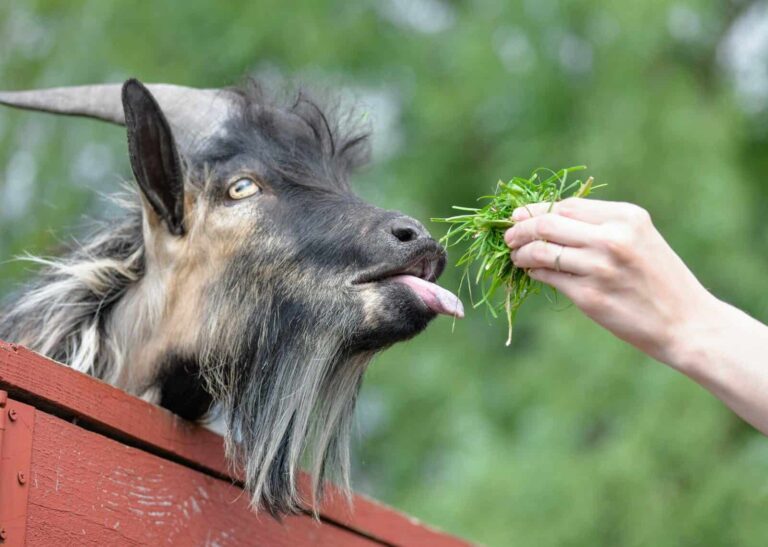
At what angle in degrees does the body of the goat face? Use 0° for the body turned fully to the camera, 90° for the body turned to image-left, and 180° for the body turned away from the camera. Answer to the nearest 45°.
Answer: approximately 270°
